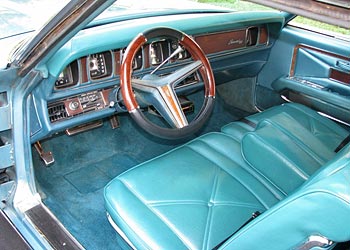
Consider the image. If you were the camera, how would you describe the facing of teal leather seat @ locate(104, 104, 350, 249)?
facing away from the viewer and to the left of the viewer
